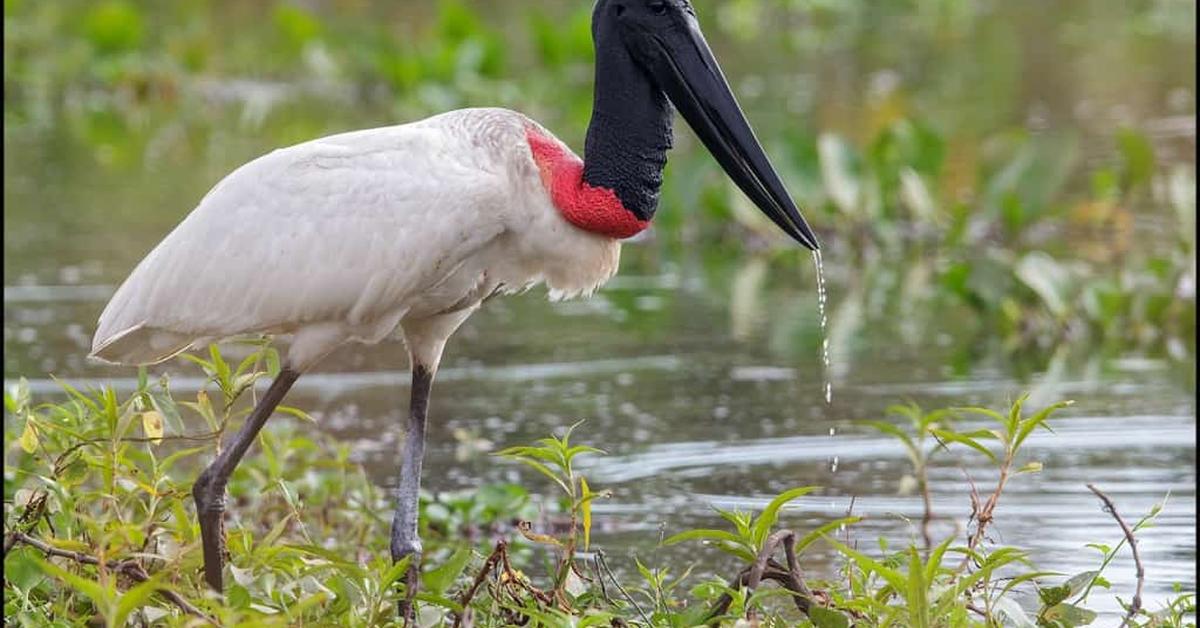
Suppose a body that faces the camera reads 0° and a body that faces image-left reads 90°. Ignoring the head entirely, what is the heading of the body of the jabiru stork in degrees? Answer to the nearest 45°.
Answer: approximately 270°

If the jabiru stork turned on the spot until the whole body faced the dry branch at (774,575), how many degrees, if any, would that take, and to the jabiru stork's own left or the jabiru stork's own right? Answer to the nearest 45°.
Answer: approximately 45° to the jabiru stork's own right

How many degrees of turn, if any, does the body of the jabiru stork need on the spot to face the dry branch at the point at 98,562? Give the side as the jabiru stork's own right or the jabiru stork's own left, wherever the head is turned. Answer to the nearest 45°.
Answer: approximately 135° to the jabiru stork's own right
